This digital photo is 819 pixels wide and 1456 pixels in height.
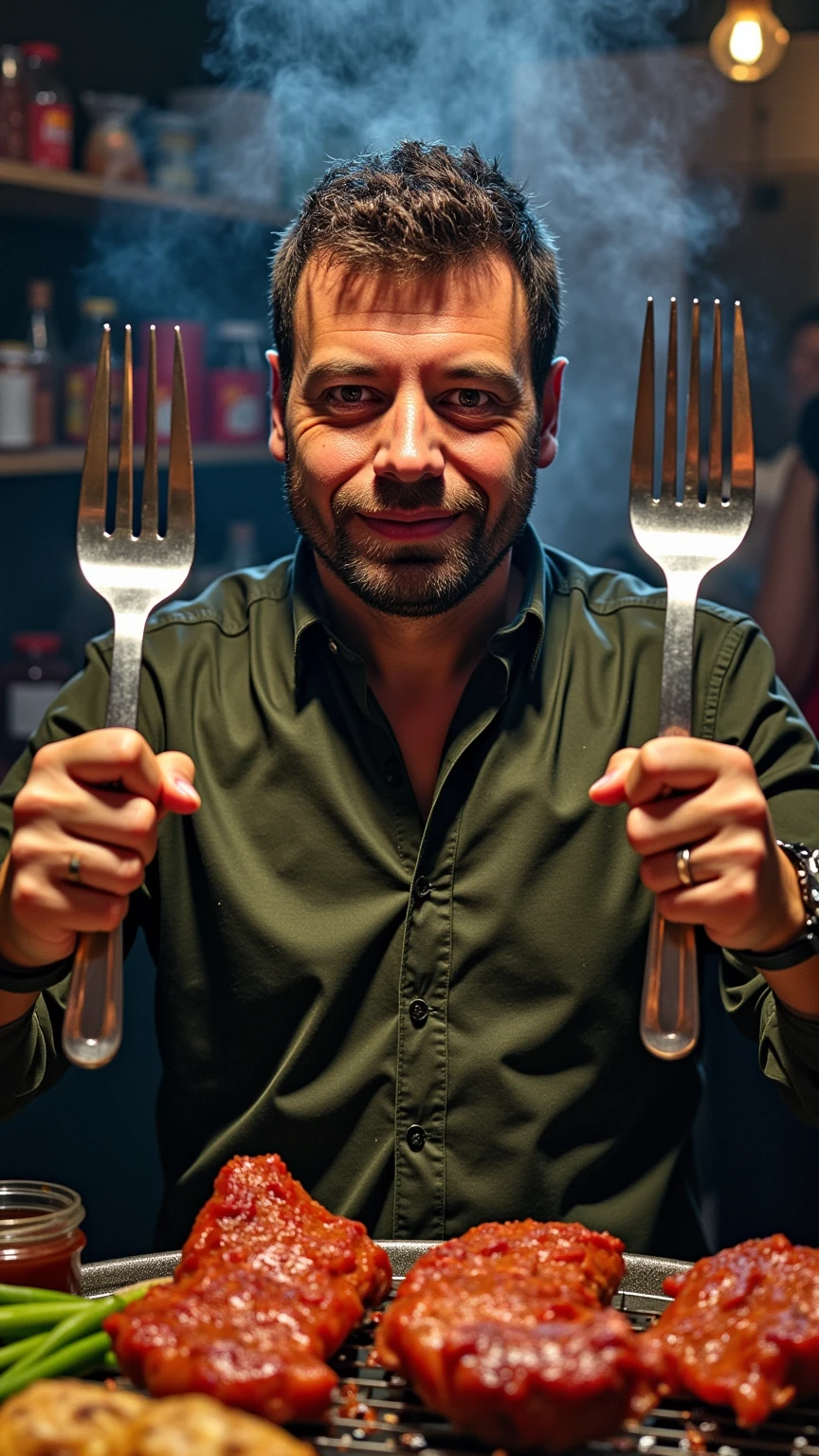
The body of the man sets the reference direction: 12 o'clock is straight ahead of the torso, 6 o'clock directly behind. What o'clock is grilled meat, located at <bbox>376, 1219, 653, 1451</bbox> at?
The grilled meat is roughly at 12 o'clock from the man.

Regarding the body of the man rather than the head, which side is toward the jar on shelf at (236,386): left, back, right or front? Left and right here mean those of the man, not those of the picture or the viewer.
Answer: back

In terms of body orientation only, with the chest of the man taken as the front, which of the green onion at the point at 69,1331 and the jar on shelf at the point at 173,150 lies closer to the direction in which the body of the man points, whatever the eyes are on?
the green onion

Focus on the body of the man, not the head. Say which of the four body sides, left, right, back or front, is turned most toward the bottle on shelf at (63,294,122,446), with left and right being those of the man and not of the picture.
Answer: back

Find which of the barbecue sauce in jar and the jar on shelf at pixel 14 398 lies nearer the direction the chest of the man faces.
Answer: the barbecue sauce in jar

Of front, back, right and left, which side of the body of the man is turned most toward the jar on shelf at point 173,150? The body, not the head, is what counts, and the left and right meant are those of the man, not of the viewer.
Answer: back

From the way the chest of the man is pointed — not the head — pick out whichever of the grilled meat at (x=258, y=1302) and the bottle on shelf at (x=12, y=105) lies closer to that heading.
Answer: the grilled meat

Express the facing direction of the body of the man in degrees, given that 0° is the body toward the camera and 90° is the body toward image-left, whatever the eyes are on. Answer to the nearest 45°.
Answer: approximately 0°

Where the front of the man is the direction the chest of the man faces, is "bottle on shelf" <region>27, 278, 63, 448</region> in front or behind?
behind
